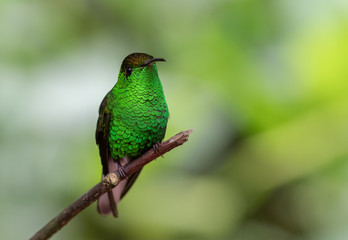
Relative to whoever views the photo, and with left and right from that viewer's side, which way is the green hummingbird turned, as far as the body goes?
facing the viewer and to the right of the viewer
